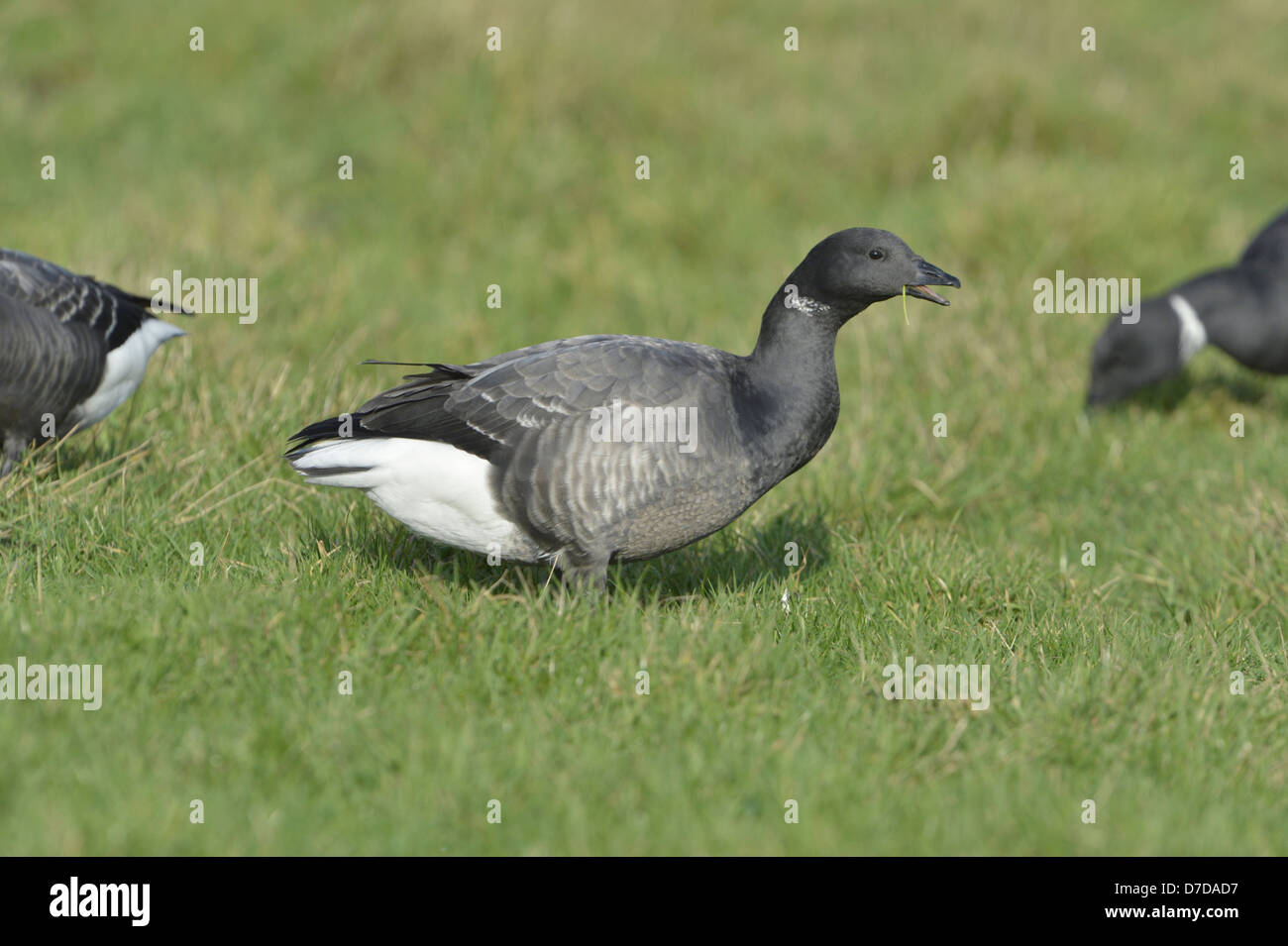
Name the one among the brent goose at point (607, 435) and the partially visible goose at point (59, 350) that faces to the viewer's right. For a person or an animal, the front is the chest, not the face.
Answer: the brent goose

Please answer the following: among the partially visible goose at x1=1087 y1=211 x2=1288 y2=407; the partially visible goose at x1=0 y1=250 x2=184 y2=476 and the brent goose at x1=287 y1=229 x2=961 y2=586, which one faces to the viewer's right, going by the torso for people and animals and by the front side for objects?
the brent goose

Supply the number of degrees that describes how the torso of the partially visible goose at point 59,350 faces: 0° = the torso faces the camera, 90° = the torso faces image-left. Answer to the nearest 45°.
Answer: approximately 90°

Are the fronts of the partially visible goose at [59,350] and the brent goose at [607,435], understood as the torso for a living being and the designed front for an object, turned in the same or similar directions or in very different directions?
very different directions

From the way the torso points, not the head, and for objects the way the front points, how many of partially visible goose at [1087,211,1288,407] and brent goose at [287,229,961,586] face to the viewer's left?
1

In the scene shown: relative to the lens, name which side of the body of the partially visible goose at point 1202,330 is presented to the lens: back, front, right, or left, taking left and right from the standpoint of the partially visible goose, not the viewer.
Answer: left

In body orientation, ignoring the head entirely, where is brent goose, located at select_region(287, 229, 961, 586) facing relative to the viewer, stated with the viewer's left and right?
facing to the right of the viewer

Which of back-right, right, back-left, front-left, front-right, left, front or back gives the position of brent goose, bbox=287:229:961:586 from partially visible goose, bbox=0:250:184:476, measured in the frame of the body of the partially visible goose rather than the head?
back-left

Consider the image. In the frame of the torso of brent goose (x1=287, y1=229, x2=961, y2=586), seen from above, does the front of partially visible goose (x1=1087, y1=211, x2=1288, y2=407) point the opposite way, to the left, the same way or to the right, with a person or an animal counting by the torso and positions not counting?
the opposite way

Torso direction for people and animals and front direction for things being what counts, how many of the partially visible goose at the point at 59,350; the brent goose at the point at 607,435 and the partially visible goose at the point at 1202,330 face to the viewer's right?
1

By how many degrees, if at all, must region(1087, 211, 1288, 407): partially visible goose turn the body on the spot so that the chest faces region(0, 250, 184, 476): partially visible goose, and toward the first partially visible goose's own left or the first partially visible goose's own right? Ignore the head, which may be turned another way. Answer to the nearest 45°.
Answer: approximately 45° to the first partially visible goose's own left
